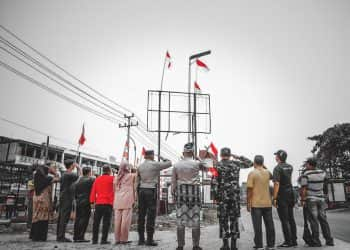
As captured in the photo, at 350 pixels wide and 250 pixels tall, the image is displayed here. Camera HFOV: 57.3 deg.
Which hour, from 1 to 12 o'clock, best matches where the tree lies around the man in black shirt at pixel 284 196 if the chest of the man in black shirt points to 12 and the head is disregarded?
The tree is roughly at 2 o'clock from the man in black shirt.

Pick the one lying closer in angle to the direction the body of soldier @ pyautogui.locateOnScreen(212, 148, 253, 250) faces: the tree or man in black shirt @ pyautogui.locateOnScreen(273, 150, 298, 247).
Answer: the tree

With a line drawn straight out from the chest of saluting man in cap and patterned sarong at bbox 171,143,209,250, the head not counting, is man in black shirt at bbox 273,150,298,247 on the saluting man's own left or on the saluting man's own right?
on the saluting man's own right

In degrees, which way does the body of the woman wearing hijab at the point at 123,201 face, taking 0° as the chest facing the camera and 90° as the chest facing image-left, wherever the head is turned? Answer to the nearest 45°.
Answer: approximately 180°

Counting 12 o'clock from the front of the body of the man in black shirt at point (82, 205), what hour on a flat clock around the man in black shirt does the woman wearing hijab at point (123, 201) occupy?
The woman wearing hijab is roughly at 3 o'clock from the man in black shirt.

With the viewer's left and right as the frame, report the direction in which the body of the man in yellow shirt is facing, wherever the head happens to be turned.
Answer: facing away from the viewer

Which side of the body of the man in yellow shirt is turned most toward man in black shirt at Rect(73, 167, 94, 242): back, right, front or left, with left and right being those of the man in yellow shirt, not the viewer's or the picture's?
left

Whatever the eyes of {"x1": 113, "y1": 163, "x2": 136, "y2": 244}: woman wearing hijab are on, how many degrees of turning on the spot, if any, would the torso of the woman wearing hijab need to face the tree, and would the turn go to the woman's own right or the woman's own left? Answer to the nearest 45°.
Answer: approximately 45° to the woman's own right

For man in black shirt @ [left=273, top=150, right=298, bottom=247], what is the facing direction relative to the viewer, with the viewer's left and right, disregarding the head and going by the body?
facing away from the viewer and to the left of the viewer

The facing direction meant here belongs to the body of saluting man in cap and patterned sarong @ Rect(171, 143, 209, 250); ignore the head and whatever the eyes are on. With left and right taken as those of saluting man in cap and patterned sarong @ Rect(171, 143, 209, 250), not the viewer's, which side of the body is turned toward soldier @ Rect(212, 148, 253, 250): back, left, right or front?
right

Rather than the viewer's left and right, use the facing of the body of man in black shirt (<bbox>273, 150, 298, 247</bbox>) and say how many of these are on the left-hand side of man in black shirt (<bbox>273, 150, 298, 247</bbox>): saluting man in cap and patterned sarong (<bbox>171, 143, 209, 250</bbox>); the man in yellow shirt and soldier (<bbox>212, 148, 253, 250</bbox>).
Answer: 3

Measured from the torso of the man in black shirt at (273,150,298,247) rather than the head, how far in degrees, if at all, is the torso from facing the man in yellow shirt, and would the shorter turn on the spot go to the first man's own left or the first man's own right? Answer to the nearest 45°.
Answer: approximately 90° to the first man's own left

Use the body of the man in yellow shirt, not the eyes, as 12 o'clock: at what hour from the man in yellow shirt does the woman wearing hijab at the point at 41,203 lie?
The woman wearing hijab is roughly at 9 o'clock from the man in yellow shirt.

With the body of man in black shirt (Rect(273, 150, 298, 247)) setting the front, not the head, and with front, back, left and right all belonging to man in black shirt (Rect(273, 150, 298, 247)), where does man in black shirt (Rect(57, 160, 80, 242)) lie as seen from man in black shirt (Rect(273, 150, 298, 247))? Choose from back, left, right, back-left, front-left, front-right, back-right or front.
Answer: front-left

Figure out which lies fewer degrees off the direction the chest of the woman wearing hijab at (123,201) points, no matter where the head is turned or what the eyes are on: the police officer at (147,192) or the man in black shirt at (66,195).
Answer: the man in black shirt

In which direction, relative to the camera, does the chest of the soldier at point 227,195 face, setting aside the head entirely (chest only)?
away from the camera

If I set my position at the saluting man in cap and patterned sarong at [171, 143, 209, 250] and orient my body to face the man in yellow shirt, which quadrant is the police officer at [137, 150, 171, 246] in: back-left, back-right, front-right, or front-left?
back-left
